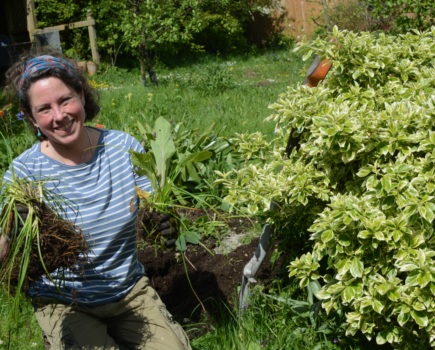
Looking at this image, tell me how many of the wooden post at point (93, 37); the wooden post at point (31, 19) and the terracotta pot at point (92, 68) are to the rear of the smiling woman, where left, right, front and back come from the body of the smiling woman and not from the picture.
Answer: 3

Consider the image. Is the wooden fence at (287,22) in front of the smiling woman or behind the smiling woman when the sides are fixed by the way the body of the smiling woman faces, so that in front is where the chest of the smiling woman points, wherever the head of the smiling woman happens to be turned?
behind

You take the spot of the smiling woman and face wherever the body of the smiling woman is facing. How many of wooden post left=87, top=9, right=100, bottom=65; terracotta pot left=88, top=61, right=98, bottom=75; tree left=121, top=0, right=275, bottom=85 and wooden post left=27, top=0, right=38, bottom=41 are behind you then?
4

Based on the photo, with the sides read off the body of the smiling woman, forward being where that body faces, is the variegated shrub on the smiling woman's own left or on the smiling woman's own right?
on the smiling woman's own left

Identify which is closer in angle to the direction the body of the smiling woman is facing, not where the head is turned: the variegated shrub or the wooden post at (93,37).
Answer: the variegated shrub

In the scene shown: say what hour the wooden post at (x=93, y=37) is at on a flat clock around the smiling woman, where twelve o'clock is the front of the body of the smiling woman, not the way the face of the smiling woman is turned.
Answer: The wooden post is roughly at 6 o'clock from the smiling woman.

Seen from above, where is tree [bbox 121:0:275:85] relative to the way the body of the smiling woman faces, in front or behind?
behind

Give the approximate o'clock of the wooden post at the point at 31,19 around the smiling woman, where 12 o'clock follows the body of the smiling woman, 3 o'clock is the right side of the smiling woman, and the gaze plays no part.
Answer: The wooden post is roughly at 6 o'clock from the smiling woman.

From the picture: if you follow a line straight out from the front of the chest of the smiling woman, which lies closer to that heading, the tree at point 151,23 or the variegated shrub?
the variegated shrub

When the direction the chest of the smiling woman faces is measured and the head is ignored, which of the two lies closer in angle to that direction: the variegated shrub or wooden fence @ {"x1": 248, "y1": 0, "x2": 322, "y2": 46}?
the variegated shrub
